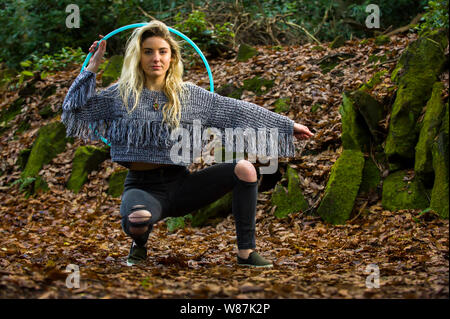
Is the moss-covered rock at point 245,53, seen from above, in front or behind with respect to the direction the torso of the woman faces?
behind

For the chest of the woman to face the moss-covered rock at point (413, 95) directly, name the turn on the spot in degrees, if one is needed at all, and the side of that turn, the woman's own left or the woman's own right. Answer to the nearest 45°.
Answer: approximately 135° to the woman's own left

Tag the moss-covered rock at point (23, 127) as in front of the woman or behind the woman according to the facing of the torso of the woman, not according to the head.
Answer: behind

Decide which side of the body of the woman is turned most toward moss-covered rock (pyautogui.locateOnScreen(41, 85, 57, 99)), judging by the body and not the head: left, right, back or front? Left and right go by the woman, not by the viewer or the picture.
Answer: back

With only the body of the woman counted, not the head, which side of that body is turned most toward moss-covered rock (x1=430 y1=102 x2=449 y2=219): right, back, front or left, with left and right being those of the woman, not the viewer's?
left

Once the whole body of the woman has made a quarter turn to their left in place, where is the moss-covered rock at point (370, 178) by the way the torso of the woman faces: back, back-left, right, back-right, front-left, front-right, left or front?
front-left

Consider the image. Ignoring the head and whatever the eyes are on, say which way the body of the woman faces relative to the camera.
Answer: toward the camera
